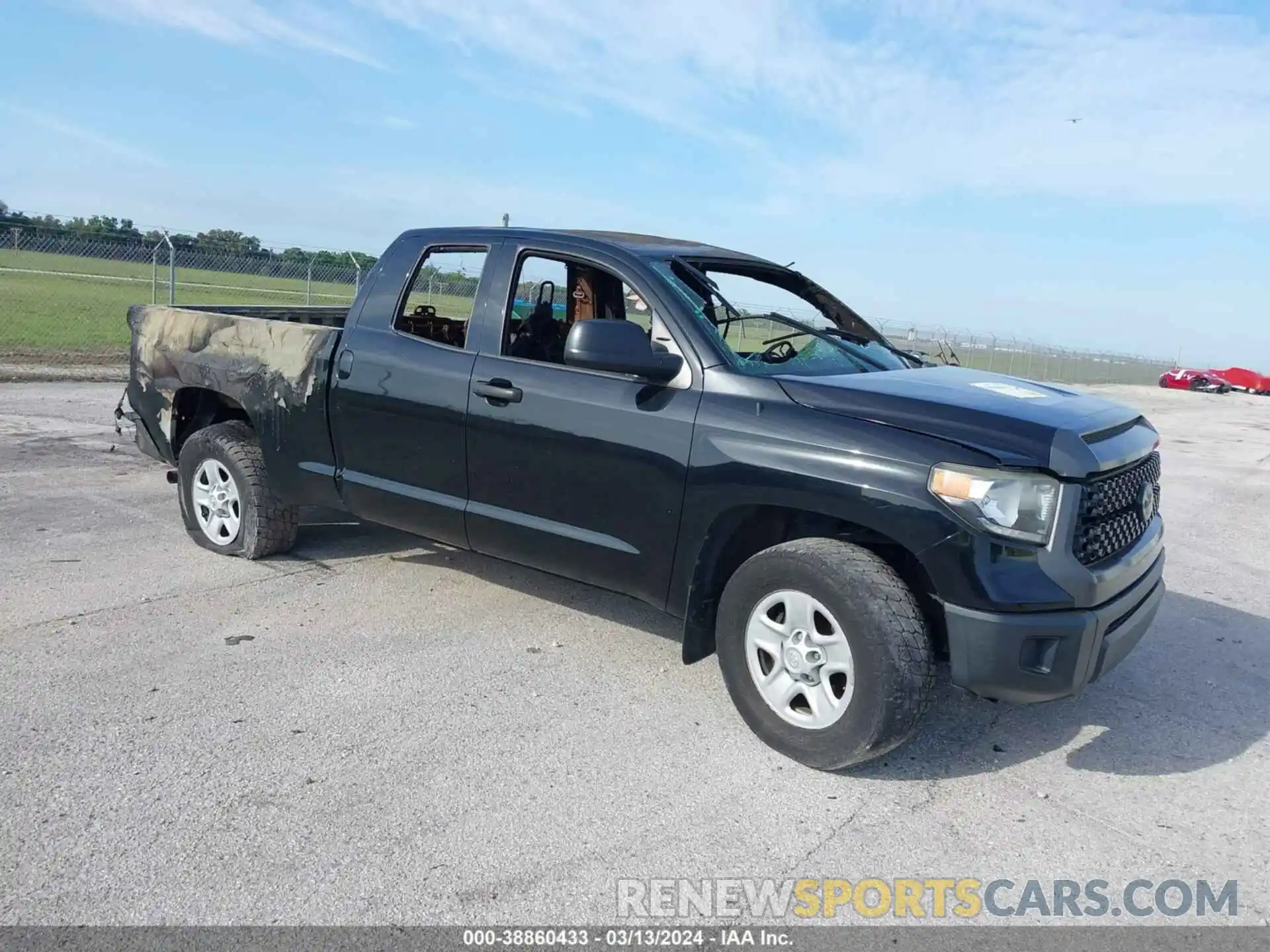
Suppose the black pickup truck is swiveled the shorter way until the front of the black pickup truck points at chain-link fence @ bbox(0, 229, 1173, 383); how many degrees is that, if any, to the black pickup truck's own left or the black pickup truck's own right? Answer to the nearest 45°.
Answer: approximately 180°

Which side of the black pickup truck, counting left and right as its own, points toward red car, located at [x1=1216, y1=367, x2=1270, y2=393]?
left

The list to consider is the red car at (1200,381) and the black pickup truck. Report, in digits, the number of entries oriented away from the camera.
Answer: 0

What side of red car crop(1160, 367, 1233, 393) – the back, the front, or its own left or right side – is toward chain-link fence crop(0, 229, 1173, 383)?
right

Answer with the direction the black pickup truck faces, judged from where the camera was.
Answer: facing the viewer and to the right of the viewer

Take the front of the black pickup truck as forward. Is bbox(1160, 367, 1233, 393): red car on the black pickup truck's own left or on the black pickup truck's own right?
on the black pickup truck's own left
